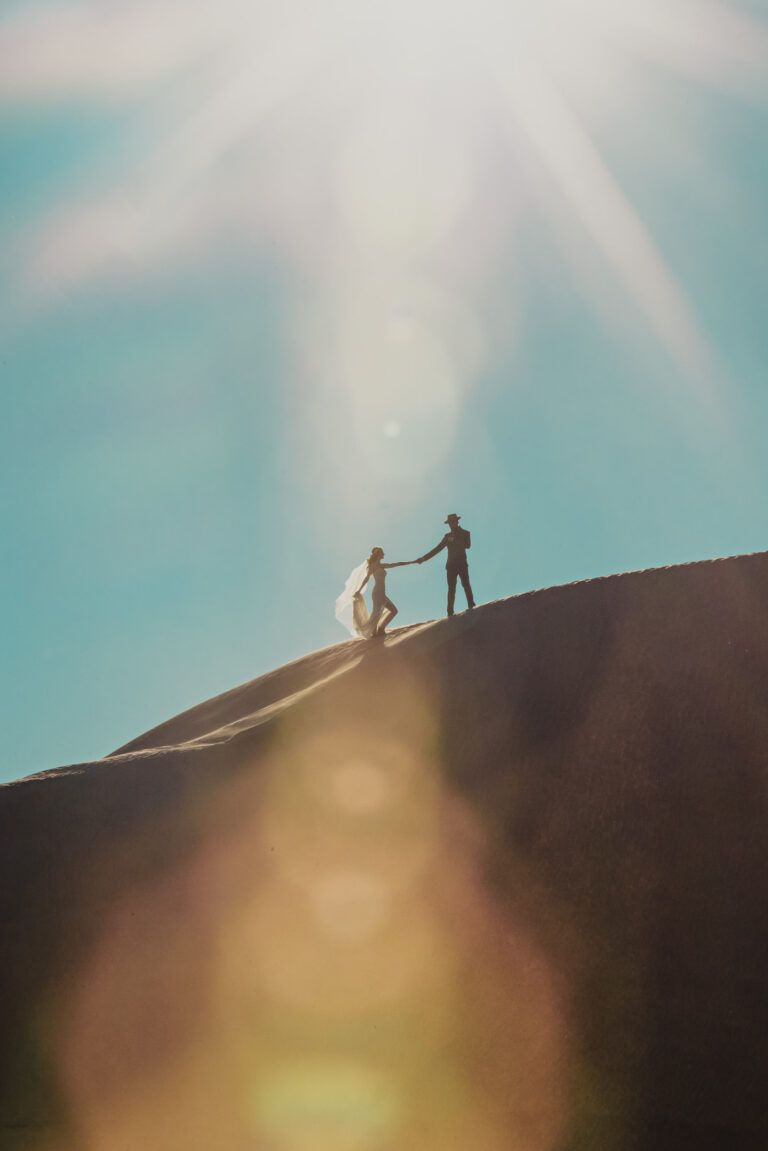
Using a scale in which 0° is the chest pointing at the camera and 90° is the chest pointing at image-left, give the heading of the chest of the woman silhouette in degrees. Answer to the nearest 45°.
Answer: approximately 270°

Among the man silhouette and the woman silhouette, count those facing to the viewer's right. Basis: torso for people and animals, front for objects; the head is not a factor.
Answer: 1

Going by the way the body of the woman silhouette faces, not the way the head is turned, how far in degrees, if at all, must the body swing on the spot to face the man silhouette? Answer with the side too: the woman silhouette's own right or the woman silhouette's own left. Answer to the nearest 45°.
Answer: approximately 45° to the woman silhouette's own right
